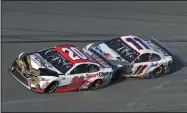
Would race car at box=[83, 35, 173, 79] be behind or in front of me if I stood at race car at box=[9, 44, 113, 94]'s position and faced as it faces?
behind

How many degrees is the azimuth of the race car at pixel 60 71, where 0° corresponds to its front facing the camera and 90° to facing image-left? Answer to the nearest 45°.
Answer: approximately 45°

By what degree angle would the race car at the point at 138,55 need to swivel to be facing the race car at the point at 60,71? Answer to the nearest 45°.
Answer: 0° — it already faces it
